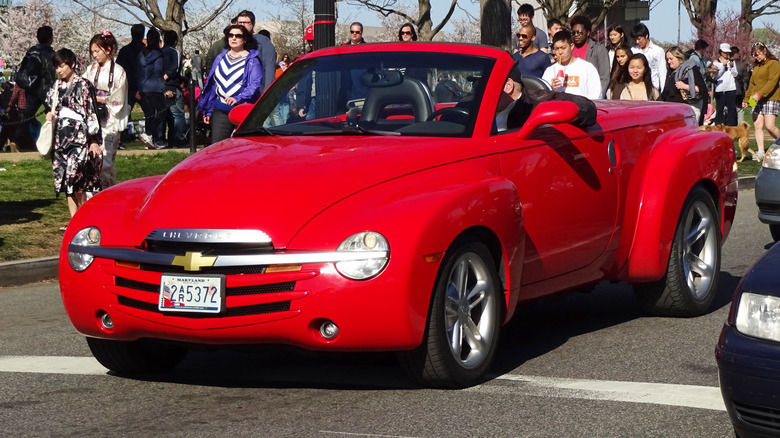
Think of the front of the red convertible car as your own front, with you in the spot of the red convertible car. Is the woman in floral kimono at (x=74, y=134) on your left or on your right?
on your right

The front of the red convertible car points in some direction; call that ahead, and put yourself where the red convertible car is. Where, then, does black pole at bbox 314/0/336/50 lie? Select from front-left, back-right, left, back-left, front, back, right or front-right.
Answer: back-right

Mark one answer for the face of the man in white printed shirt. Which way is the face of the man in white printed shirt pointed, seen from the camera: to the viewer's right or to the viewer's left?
to the viewer's left

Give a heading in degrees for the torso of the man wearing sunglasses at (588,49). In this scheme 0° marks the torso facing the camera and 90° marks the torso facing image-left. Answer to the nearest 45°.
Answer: approximately 45°

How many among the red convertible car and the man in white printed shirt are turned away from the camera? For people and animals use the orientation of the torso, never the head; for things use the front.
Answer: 0

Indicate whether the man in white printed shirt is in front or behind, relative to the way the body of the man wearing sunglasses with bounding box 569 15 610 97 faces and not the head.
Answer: in front
